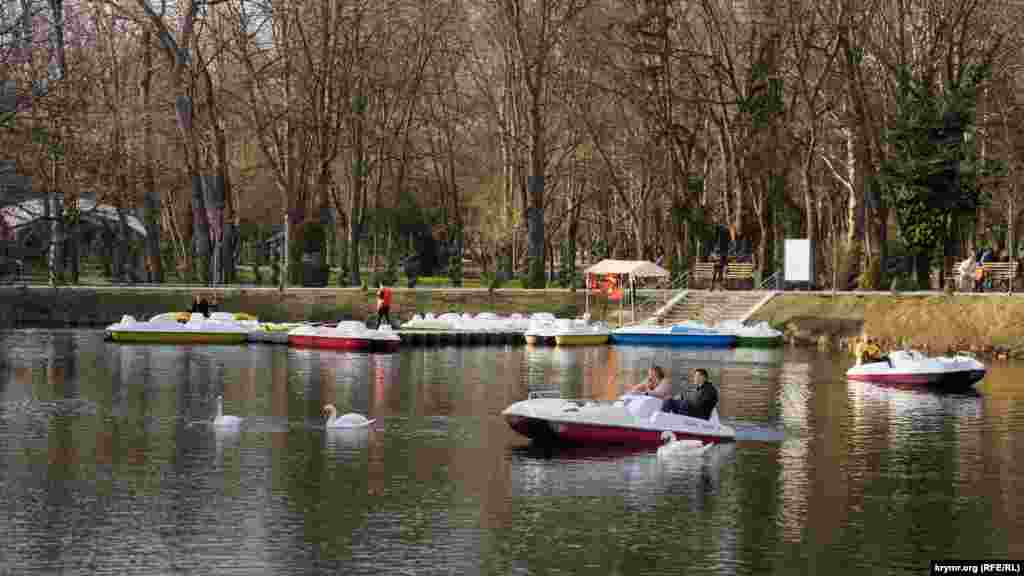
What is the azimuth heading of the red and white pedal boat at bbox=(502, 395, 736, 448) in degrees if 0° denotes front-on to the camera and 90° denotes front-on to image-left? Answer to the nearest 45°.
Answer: approximately 90°
